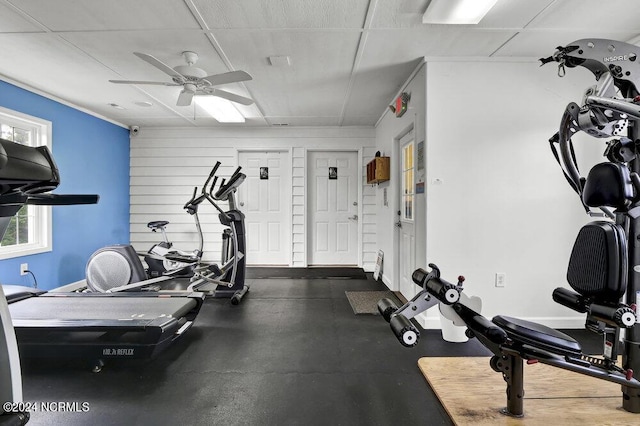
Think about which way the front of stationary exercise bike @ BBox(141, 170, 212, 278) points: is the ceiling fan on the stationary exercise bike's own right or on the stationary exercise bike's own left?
on the stationary exercise bike's own right

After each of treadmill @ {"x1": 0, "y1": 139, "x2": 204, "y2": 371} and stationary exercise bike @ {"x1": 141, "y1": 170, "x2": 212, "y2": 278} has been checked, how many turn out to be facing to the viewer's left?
1

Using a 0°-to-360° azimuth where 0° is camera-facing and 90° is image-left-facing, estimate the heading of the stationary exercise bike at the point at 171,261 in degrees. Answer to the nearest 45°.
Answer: approximately 270°

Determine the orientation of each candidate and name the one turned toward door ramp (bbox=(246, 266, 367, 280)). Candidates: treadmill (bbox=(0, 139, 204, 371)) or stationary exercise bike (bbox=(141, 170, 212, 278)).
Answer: the stationary exercise bike

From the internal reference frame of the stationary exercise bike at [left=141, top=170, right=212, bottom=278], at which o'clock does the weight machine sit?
The weight machine is roughly at 2 o'clock from the stationary exercise bike.

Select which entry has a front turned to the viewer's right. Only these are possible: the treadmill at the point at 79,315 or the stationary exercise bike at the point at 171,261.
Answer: the stationary exercise bike

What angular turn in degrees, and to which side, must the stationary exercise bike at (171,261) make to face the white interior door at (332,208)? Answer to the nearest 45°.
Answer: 0° — it already faces it

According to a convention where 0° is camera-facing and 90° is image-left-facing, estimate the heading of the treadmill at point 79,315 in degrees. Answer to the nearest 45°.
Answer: approximately 90°

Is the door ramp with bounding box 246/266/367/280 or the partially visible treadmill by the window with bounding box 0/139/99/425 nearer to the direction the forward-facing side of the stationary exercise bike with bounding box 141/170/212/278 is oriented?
the door ramp

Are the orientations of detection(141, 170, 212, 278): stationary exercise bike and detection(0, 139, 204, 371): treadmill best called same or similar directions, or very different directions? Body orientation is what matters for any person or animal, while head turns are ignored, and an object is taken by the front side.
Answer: very different directions

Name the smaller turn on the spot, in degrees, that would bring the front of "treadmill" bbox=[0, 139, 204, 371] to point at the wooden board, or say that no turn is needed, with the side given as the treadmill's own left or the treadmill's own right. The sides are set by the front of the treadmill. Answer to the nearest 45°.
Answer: approximately 135° to the treadmill's own left
